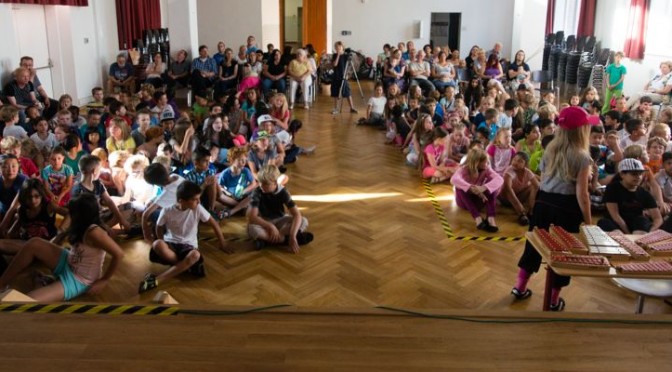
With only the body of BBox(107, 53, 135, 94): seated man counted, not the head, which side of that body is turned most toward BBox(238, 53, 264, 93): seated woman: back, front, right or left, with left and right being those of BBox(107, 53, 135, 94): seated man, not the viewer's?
left

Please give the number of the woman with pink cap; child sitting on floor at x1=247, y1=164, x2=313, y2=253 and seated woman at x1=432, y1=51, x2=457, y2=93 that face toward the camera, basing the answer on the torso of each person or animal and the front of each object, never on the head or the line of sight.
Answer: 2

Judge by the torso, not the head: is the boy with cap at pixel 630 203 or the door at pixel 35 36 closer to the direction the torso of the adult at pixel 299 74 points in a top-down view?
the boy with cap

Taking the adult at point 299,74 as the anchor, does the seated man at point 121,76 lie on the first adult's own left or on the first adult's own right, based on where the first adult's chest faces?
on the first adult's own right

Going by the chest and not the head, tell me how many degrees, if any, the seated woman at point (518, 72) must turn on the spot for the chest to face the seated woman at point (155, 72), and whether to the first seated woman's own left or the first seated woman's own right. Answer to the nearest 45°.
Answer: approximately 90° to the first seated woman's own right

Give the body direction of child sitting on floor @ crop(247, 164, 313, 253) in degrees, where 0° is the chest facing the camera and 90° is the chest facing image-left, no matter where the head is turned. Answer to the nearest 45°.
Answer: approximately 0°

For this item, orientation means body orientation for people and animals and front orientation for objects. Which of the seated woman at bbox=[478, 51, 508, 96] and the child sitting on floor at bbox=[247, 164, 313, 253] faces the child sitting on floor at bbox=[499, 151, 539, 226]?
the seated woman
